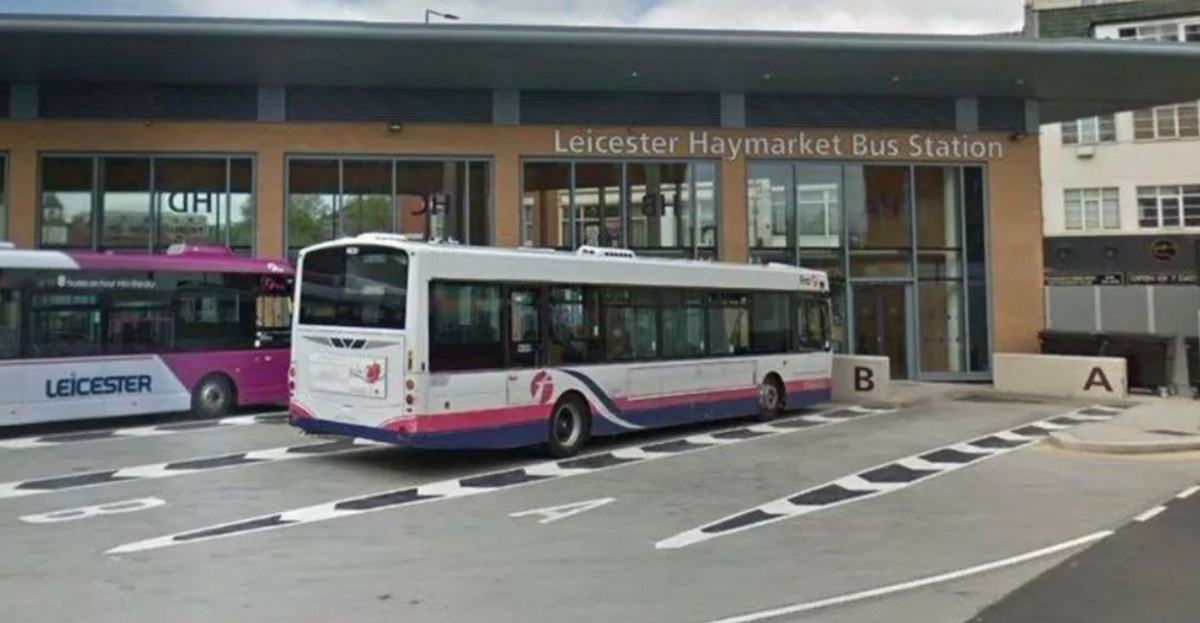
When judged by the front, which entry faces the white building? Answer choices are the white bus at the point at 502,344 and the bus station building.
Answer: the white bus

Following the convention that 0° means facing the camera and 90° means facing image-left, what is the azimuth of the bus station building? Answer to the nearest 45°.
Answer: approximately 0°

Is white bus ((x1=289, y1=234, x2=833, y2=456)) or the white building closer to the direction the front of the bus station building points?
the white bus

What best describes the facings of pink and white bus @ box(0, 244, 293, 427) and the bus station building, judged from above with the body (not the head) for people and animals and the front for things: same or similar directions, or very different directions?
very different directions

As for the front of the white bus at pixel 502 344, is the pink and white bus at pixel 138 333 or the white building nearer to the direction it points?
the white building

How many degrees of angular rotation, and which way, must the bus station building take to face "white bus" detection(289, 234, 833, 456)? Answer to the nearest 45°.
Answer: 0° — it already faces it

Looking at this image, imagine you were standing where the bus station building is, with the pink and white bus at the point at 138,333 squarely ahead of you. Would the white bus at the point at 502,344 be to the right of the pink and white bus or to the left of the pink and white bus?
left

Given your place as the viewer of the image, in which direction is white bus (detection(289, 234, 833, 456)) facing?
facing away from the viewer and to the right of the viewer
